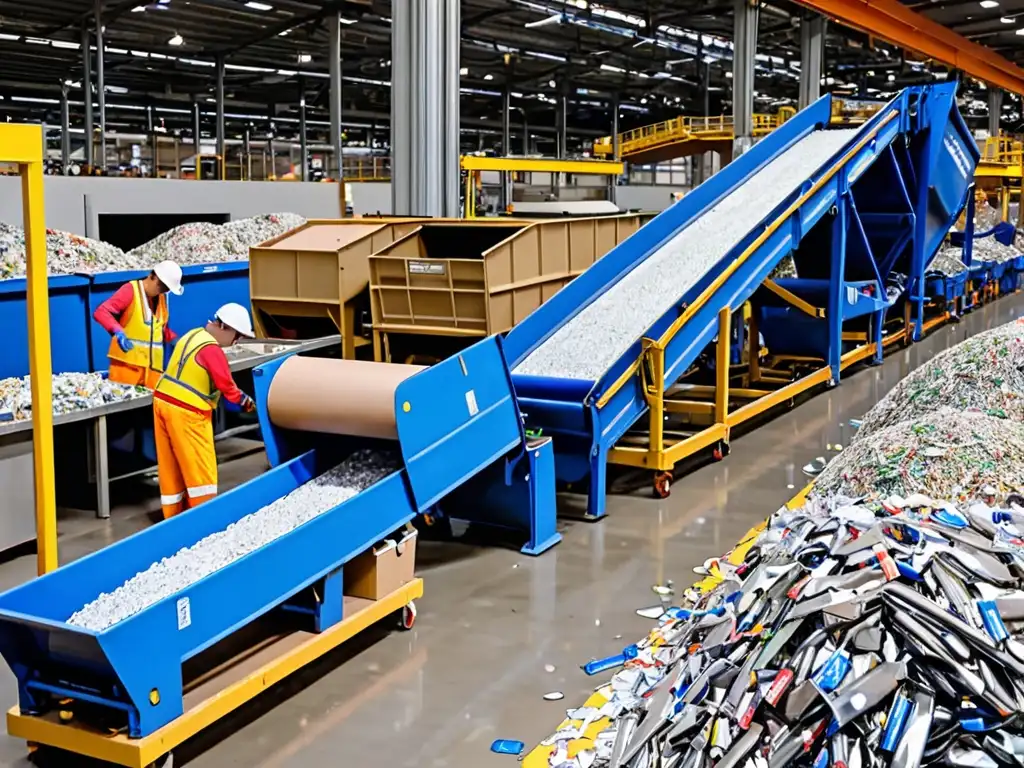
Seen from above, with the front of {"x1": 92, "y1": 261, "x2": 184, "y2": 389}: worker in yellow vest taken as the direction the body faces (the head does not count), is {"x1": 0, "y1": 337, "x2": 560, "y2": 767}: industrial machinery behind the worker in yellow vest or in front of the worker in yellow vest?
in front

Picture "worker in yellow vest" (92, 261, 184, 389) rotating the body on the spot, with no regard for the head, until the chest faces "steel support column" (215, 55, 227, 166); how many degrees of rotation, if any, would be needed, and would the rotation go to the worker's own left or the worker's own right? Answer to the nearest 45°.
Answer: approximately 135° to the worker's own left

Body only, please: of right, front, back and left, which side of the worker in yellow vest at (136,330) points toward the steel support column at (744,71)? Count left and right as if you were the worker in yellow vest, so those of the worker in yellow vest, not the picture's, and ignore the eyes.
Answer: left

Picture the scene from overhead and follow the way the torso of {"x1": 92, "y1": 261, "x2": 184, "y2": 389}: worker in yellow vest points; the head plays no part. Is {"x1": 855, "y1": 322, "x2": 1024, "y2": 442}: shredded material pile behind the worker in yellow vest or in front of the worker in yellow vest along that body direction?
in front

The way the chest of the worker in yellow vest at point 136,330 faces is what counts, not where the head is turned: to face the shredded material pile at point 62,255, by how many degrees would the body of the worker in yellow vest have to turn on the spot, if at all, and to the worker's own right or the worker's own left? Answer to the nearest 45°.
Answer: approximately 135° to the worker's own left

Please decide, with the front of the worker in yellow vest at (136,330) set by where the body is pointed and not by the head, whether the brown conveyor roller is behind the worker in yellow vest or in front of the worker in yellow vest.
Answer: in front

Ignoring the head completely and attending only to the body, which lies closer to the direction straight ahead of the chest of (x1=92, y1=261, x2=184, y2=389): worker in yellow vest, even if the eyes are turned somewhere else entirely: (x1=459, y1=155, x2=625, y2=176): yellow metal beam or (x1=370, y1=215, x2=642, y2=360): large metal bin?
the large metal bin

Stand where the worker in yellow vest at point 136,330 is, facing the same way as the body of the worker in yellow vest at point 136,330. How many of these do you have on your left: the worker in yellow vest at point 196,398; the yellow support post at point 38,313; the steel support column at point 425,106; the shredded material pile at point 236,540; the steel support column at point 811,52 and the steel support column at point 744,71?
3

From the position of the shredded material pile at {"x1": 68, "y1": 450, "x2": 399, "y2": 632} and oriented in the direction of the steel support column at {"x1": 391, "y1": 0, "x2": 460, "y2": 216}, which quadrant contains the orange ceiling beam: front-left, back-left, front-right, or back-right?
front-right

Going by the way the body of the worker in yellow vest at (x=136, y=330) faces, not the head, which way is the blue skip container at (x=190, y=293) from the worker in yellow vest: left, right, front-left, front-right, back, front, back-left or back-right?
back-left

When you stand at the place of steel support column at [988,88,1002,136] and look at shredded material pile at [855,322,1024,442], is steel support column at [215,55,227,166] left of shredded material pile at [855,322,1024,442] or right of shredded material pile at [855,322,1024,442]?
right
